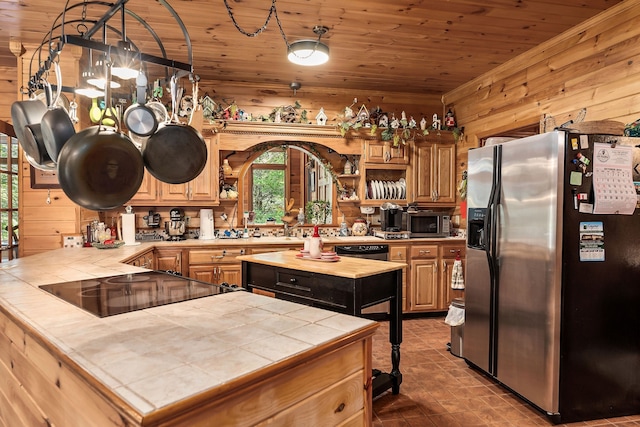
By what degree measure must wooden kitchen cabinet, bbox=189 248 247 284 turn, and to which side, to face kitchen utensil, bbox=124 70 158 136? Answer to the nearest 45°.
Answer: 0° — it already faces it

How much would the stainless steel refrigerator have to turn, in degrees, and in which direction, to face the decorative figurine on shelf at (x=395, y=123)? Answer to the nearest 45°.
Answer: approximately 90° to its right

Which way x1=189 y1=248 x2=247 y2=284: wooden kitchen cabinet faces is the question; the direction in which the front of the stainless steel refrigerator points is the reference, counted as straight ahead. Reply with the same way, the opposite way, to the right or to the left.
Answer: to the left

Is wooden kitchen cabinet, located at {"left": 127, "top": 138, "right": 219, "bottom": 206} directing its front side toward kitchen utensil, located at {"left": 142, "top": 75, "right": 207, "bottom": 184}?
yes

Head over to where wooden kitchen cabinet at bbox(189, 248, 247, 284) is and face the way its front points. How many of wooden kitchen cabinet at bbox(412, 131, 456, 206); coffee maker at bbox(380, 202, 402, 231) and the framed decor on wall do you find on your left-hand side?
2

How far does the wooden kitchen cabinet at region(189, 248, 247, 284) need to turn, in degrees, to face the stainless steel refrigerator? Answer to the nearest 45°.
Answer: approximately 45° to its left

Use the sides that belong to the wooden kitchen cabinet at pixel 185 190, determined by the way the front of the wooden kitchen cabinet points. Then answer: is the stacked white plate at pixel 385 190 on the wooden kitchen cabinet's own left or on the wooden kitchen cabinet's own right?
on the wooden kitchen cabinet's own left

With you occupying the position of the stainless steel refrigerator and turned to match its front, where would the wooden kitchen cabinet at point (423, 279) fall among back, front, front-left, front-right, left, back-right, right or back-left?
right
